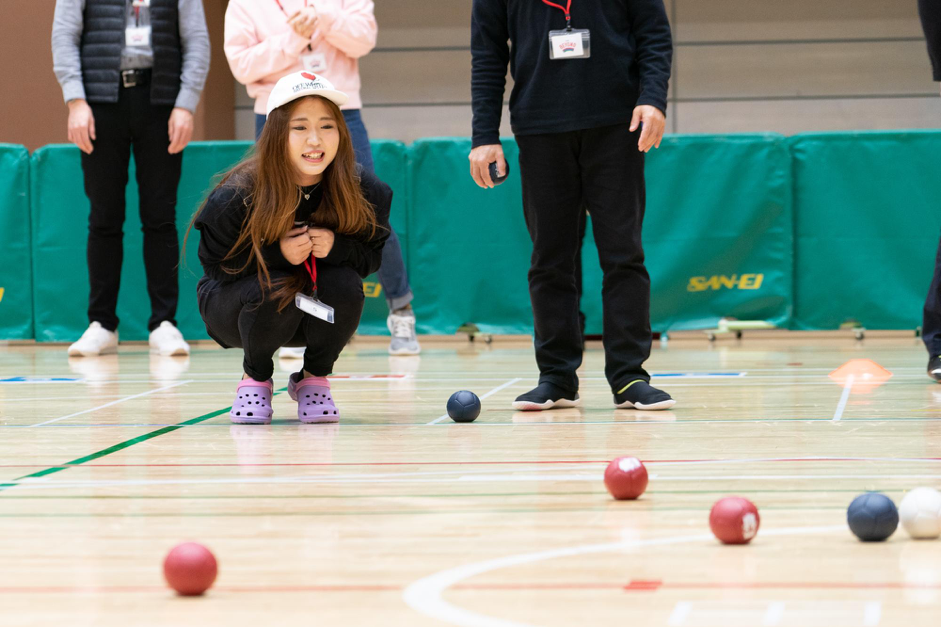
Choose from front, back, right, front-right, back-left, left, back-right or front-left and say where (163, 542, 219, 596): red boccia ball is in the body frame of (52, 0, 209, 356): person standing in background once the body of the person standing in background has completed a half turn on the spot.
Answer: back

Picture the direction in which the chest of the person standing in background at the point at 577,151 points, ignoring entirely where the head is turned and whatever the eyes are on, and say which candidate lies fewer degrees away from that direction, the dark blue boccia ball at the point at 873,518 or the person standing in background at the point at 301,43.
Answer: the dark blue boccia ball

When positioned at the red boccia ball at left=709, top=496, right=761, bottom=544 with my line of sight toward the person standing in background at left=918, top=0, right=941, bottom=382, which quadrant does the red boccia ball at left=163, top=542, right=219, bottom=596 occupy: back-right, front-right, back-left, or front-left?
back-left

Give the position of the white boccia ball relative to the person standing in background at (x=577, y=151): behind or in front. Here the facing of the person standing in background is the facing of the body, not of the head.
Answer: in front

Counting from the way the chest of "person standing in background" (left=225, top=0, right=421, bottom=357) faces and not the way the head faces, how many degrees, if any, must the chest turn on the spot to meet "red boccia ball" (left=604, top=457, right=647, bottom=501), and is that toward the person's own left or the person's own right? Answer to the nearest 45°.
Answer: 0° — they already face it

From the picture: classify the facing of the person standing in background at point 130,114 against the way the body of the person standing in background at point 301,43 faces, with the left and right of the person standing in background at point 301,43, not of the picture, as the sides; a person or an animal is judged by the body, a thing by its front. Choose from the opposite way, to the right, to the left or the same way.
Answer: the same way

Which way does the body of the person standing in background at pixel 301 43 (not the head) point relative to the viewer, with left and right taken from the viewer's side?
facing the viewer

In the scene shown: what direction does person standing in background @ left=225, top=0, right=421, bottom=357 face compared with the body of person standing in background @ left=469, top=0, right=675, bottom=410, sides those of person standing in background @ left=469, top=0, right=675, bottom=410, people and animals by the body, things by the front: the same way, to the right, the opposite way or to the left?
the same way

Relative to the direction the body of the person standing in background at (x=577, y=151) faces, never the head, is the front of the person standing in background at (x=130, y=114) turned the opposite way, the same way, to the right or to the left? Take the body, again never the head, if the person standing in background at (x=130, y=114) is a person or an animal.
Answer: the same way

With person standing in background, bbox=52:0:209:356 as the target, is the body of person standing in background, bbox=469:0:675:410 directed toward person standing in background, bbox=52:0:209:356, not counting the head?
no

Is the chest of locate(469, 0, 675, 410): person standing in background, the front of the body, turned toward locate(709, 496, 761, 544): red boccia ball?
yes

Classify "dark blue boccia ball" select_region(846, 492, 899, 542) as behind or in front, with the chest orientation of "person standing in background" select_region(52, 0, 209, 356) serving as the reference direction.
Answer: in front

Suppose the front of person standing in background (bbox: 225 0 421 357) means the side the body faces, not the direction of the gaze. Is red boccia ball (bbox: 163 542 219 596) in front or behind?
in front
